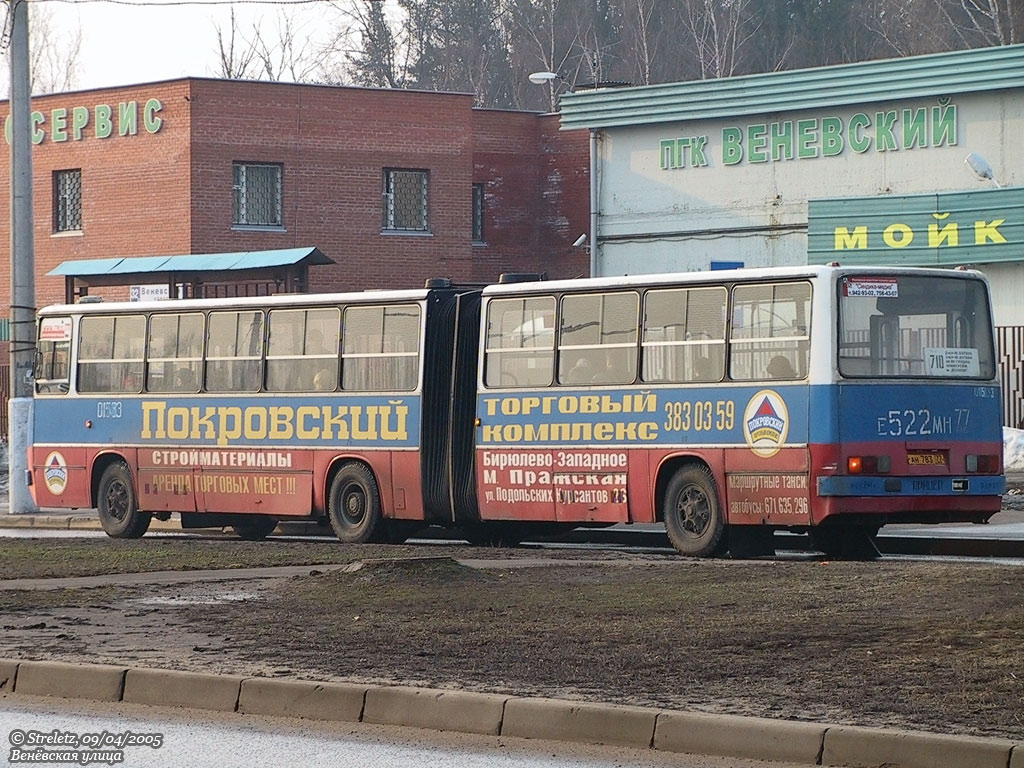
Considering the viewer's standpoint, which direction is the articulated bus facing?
facing away from the viewer and to the left of the viewer

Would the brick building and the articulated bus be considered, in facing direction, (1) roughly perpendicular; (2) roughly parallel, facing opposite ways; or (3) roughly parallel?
roughly perpendicular

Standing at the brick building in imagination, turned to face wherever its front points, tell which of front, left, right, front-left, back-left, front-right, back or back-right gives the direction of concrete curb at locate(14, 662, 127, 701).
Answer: front-left

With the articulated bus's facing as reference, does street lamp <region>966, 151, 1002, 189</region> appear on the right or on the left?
on its right

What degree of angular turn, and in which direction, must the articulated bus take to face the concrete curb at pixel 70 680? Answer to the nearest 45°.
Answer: approximately 135° to its left

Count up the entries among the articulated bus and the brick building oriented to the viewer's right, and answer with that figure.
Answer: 0

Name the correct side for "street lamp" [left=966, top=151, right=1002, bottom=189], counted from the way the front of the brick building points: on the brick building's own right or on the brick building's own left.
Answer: on the brick building's own left

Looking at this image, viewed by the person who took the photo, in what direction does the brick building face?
facing the viewer and to the left of the viewer

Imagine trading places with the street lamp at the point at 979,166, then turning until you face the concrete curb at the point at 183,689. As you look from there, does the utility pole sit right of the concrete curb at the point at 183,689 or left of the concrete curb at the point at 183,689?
right

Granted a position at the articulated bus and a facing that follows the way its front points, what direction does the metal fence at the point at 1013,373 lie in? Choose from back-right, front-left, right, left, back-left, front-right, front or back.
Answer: right

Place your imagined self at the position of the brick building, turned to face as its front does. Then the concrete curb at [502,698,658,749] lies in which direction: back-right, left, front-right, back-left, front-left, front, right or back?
front-left

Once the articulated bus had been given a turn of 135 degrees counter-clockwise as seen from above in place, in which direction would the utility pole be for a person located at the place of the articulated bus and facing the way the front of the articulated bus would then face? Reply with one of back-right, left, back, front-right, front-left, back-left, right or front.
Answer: back-right

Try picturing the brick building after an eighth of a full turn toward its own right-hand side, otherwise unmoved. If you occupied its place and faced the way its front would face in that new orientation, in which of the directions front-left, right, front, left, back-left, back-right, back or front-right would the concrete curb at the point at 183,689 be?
left
